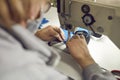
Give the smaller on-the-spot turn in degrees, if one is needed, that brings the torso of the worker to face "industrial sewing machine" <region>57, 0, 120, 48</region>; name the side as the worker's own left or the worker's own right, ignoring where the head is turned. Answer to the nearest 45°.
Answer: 0° — they already face it

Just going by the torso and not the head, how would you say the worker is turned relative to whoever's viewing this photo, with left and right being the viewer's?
facing away from the viewer and to the right of the viewer

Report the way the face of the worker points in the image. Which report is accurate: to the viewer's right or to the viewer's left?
to the viewer's right
